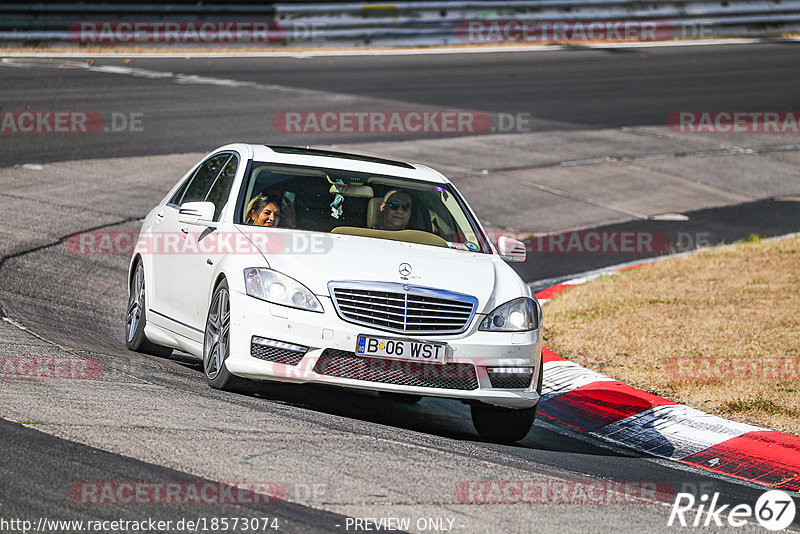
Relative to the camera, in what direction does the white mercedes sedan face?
facing the viewer and to the right of the viewer

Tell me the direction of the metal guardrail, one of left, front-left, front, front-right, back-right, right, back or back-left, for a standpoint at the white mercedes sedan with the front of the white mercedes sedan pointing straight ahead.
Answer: back-left
